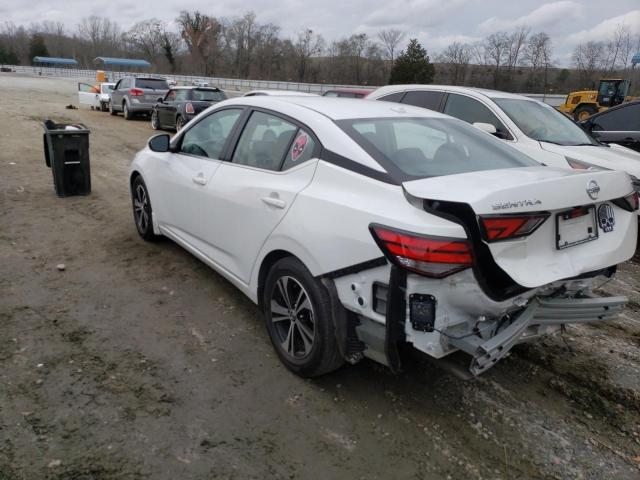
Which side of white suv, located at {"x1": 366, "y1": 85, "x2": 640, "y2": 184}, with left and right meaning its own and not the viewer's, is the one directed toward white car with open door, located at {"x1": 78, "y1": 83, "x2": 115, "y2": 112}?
back

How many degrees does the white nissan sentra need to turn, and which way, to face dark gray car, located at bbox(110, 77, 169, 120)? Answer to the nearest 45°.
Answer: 0° — it already faces it

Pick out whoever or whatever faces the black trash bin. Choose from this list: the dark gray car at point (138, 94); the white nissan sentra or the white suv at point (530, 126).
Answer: the white nissan sentra

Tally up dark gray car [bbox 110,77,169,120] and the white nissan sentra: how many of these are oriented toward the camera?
0

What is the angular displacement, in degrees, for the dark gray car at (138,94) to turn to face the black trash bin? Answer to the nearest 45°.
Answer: approximately 135° to its left

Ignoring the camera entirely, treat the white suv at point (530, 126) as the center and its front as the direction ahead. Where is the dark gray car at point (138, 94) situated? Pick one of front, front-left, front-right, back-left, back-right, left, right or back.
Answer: back

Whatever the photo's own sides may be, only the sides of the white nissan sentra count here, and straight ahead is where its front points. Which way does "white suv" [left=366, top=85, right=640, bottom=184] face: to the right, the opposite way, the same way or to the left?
the opposite way

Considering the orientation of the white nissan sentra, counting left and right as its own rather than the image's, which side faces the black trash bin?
front

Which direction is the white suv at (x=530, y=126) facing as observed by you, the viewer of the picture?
facing the viewer and to the right of the viewer

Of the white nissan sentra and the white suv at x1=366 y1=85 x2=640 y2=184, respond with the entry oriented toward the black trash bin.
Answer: the white nissan sentra

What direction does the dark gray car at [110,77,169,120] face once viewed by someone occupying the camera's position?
facing away from the viewer and to the left of the viewer

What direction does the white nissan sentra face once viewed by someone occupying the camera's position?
facing away from the viewer and to the left of the viewer
